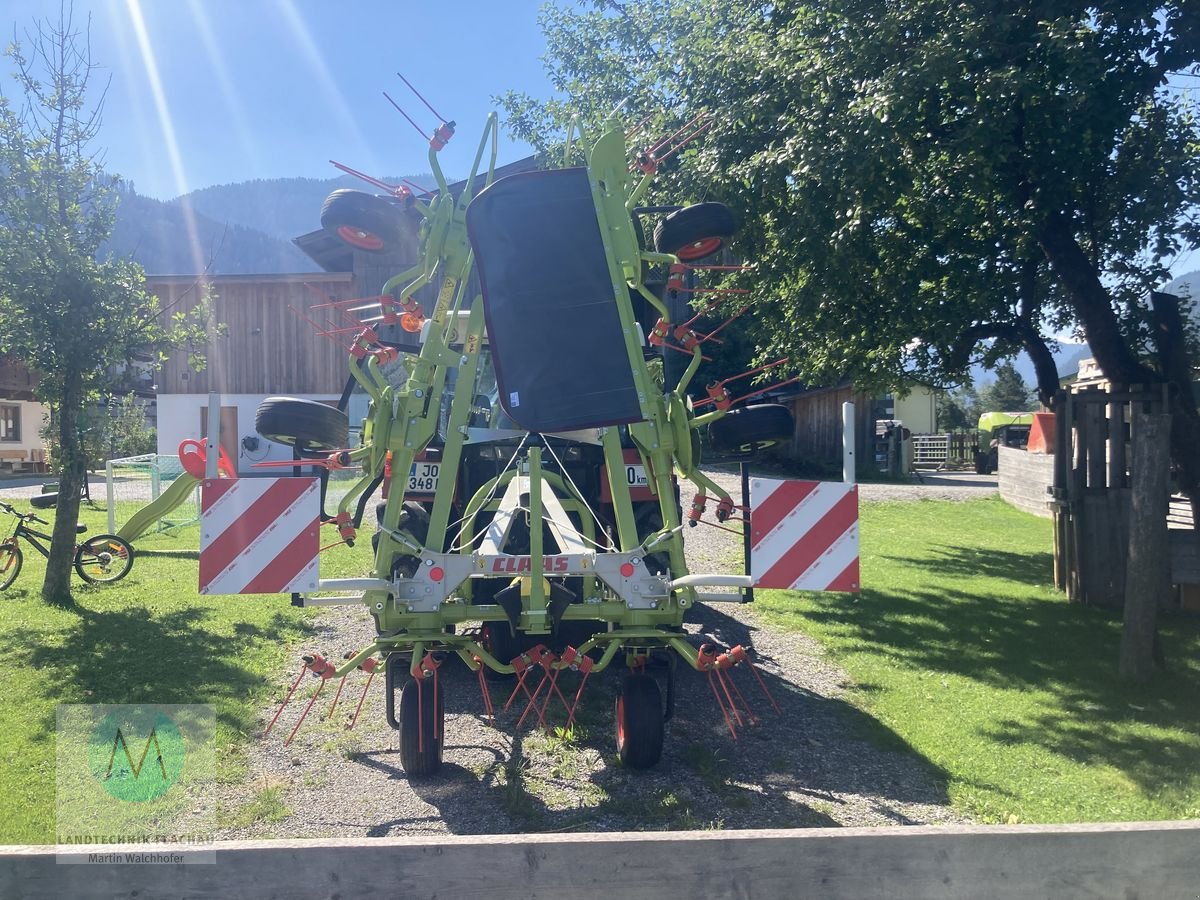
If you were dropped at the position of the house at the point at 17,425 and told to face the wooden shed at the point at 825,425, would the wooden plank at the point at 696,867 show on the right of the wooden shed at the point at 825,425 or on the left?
right

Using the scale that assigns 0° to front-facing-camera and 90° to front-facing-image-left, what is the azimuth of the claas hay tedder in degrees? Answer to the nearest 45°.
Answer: approximately 180°

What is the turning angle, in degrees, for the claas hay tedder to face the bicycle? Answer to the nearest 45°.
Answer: approximately 45° to its left

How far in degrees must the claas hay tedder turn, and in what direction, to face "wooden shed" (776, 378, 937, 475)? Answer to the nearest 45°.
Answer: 0° — it already faces it

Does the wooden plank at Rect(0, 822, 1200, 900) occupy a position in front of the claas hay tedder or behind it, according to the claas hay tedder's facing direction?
behind

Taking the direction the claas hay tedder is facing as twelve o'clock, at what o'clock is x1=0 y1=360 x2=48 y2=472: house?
The house is roughly at 11 o'clock from the claas hay tedder.

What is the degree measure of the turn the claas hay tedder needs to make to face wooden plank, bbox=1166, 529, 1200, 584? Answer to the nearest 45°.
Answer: approximately 45° to its right

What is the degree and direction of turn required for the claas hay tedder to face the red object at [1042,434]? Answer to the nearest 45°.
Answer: approximately 45° to its right

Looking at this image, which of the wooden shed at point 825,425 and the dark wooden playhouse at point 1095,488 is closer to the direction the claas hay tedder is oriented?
the wooden shed
